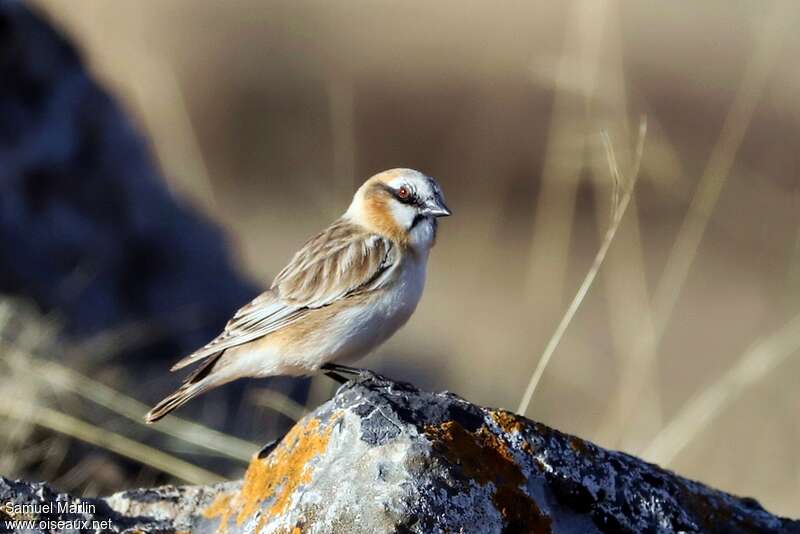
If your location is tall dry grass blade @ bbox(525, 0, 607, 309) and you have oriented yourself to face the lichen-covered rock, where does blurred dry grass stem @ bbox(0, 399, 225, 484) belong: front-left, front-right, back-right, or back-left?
front-right

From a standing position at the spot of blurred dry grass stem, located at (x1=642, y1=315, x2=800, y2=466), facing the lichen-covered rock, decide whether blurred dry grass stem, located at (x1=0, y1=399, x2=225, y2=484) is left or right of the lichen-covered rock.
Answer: right

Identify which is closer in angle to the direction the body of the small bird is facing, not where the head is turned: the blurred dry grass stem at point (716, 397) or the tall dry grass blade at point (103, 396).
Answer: the blurred dry grass stem

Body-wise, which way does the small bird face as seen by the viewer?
to the viewer's right

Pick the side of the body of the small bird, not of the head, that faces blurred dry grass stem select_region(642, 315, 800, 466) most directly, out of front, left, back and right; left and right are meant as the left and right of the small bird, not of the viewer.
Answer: left
